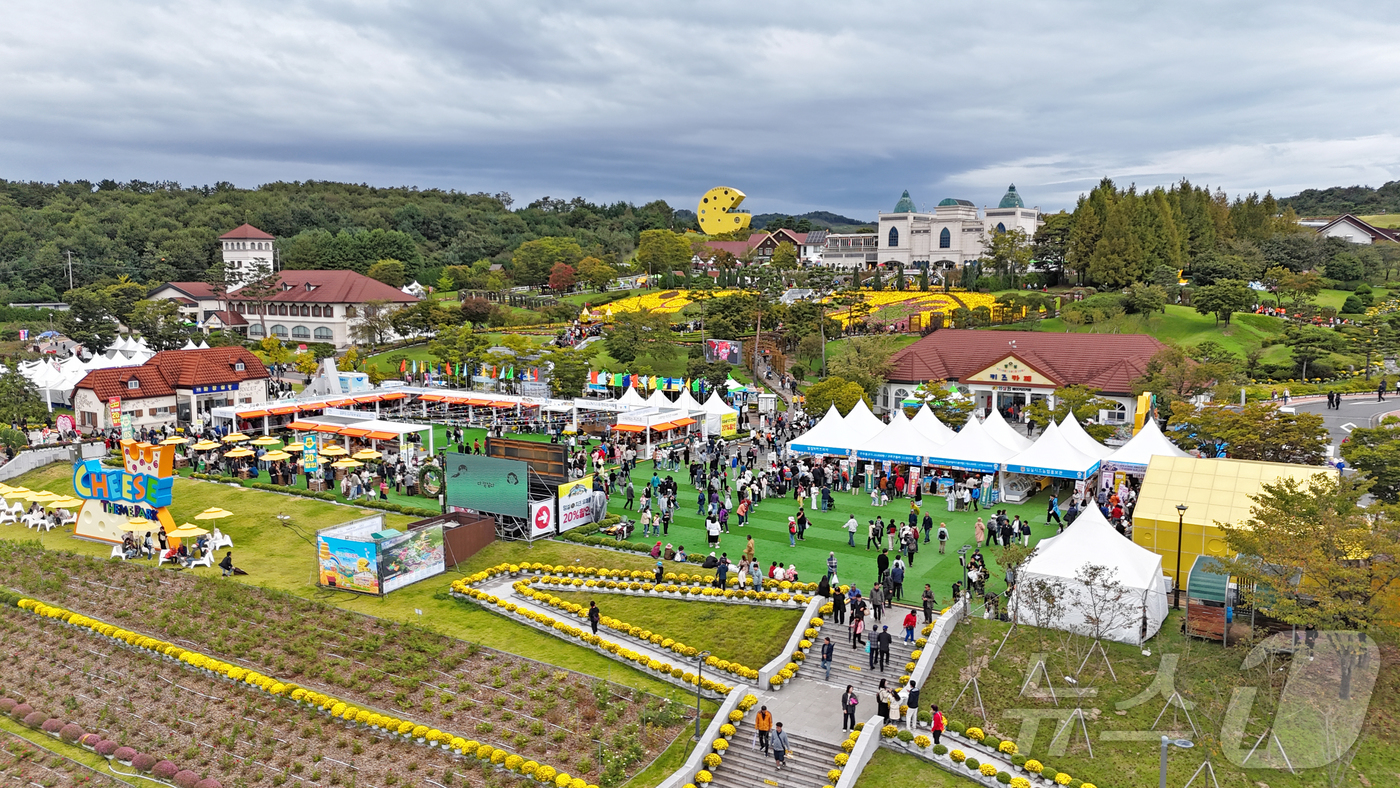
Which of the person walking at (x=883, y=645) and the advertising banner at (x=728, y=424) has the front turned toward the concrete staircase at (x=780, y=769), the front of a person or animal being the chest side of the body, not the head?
the advertising banner

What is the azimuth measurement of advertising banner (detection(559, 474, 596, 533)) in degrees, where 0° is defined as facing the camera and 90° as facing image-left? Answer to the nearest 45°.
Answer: approximately 315°

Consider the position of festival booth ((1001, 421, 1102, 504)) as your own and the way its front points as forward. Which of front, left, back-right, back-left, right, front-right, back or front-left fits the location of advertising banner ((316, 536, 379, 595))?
front-right

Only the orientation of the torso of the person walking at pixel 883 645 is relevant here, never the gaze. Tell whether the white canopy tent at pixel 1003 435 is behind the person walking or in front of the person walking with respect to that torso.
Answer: in front

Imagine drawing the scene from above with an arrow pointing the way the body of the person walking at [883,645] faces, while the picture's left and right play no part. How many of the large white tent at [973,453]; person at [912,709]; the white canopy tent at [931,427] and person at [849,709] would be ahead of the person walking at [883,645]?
2

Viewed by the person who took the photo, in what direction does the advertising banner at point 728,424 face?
facing the viewer

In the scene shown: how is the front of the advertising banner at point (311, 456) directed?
toward the camera

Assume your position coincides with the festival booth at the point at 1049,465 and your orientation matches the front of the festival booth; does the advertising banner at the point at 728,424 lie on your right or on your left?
on your right

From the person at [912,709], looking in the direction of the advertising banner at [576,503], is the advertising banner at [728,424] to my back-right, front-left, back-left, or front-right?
front-right

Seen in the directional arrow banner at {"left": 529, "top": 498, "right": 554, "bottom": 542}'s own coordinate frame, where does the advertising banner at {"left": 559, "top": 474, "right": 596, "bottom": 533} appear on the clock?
the advertising banner at {"left": 559, "top": 474, "right": 596, "bottom": 533} is roughly at 9 o'clock from the directional arrow banner at {"left": 529, "top": 498, "right": 554, "bottom": 542}.

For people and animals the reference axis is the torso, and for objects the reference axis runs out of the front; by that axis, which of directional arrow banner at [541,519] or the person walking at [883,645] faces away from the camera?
the person walking

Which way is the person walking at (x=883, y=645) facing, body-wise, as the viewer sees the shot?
away from the camera

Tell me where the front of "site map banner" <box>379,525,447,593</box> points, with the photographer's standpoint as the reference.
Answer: facing the viewer and to the right of the viewer

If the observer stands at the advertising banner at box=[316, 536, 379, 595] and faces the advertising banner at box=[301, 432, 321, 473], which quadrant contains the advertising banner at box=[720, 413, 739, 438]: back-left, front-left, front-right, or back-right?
front-right

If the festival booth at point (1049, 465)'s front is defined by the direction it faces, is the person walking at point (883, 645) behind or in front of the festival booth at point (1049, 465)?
in front

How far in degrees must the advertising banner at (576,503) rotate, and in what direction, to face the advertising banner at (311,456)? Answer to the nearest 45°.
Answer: approximately 180°

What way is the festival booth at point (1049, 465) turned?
toward the camera

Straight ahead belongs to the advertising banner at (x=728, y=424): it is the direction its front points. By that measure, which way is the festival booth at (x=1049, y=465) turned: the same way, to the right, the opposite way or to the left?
the same way

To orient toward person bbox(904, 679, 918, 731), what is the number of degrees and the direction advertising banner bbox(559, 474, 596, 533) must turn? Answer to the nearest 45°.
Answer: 0° — it already faces them
